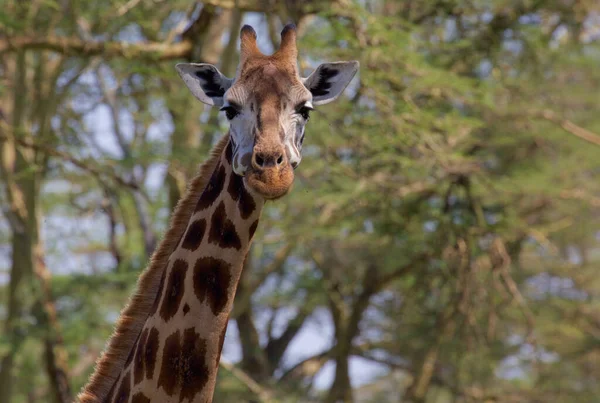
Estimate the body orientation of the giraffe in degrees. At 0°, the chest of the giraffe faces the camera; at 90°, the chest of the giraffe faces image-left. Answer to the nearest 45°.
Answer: approximately 315°
